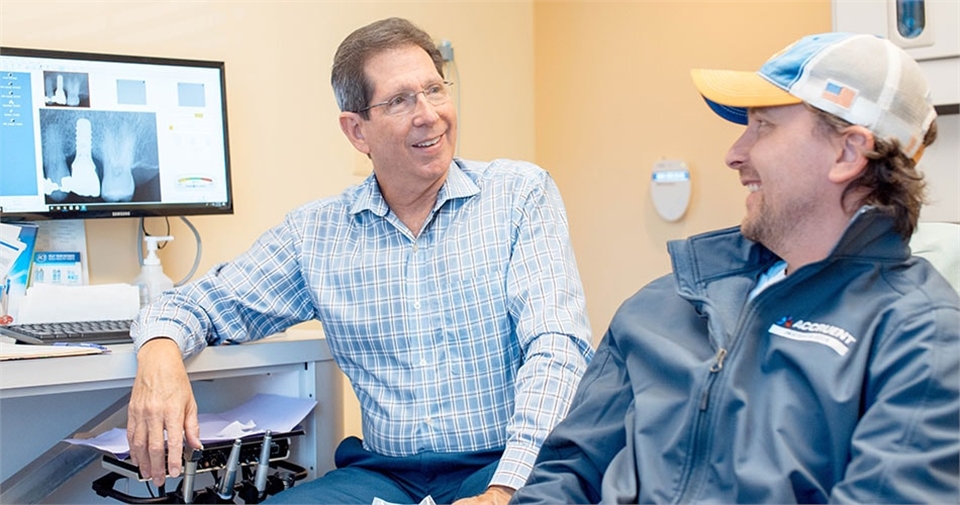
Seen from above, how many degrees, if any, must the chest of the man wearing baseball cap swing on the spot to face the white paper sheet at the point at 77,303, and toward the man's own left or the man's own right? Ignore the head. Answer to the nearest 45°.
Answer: approximately 45° to the man's own right

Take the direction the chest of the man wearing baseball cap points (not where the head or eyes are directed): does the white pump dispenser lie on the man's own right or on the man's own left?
on the man's own right

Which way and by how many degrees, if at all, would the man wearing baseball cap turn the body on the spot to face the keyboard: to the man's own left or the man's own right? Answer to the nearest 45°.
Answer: approximately 45° to the man's own right

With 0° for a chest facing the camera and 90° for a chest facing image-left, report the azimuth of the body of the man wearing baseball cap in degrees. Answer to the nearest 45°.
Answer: approximately 45°

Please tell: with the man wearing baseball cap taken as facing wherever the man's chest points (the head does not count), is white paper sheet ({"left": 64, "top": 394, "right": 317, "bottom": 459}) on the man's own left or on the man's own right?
on the man's own right

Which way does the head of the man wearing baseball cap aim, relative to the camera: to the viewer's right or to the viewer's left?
to the viewer's left
